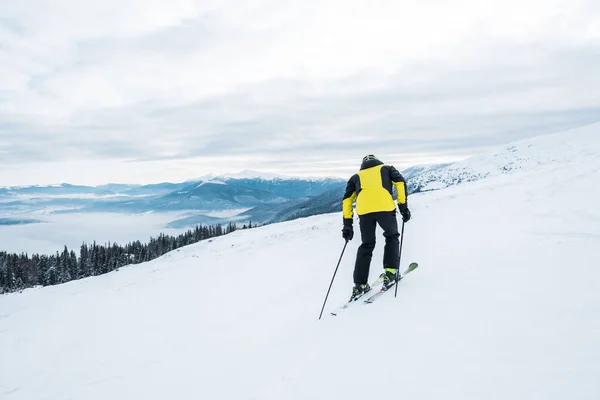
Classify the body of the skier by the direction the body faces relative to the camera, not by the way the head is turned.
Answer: away from the camera
